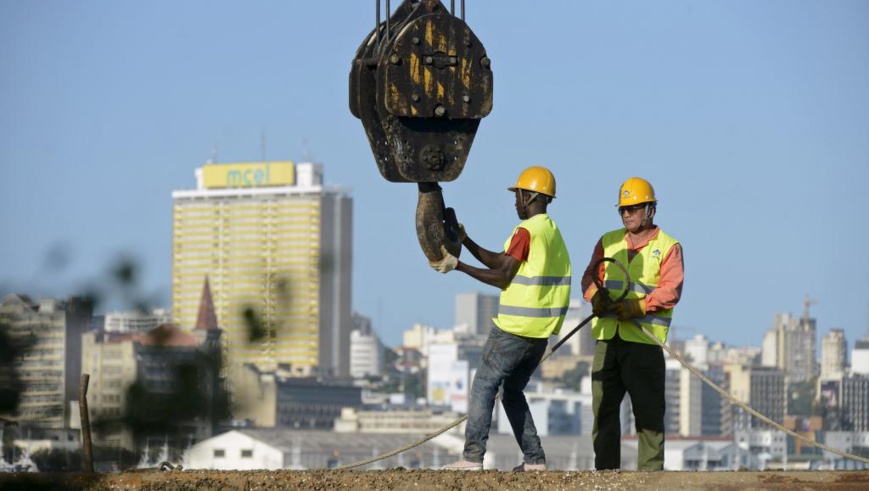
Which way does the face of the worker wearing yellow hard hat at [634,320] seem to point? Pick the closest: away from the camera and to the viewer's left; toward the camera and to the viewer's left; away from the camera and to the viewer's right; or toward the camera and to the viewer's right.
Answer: toward the camera and to the viewer's left

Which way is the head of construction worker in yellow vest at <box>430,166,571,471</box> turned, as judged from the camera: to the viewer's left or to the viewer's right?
to the viewer's left

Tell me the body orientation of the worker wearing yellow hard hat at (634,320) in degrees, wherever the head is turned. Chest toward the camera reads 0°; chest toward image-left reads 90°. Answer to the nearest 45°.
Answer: approximately 45°

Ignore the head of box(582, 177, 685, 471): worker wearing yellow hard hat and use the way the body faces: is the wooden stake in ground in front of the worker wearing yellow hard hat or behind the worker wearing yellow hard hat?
in front
